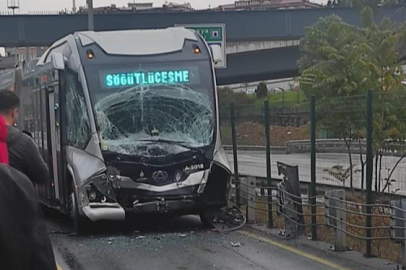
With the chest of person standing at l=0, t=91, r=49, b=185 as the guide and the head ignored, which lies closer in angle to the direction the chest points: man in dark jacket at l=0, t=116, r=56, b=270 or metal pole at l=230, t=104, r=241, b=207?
the metal pole

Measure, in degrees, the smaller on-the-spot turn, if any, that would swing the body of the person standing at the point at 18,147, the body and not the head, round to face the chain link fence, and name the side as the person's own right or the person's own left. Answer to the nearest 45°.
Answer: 0° — they already face it

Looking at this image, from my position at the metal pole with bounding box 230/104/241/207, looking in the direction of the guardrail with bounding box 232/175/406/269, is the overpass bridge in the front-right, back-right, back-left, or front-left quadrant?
back-left

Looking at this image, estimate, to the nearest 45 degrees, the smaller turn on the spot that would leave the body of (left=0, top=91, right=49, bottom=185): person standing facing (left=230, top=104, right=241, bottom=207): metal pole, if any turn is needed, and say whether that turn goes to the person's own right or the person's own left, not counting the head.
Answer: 0° — they already face it

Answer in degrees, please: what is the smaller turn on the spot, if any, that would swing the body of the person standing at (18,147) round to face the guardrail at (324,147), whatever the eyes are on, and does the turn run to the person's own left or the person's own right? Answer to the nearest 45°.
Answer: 0° — they already face it

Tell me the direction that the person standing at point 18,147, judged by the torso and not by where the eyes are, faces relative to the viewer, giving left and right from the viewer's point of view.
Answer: facing away from the viewer and to the right of the viewer

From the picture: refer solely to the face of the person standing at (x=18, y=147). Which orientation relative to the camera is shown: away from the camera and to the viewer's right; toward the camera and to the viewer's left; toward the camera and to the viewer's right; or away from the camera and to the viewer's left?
away from the camera and to the viewer's right
